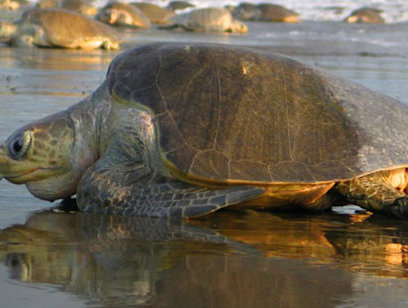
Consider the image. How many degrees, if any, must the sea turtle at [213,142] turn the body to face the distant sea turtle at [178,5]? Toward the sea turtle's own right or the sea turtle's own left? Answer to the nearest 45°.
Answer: approximately 90° to the sea turtle's own right

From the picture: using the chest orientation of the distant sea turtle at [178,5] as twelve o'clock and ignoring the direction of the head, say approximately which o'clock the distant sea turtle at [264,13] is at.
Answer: the distant sea turtle at [264,13] is roughly at 8 o'clock from the distant sea turtle at [178,5].

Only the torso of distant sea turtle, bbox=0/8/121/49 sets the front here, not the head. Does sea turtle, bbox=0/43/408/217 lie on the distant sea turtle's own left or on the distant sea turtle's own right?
on the distant sea turtle's own left

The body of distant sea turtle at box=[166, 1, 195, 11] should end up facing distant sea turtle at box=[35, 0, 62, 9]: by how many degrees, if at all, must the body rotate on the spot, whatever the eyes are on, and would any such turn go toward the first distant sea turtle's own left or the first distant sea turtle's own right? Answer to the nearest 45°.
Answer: approximately 45° to the first distant sea turtle's own left

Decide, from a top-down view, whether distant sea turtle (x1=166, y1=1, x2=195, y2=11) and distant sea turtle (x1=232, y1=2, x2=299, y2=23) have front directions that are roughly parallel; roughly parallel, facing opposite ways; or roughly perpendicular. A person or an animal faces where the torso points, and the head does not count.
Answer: roughly parallel

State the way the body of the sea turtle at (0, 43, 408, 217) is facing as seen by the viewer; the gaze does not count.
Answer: to the viewer's left

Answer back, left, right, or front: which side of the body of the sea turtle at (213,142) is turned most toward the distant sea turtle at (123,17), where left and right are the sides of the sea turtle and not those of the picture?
right
